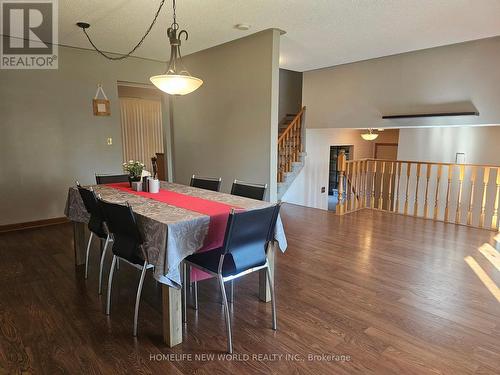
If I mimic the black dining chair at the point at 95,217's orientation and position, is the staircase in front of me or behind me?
in front

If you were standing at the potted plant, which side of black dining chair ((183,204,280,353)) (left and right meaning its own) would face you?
front

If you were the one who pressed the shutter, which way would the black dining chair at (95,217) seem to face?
facing away from the viewer and to the right of the viewer

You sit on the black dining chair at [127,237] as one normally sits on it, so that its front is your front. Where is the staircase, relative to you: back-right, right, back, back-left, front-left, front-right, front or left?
front

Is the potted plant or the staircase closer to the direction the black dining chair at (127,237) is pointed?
the staircase

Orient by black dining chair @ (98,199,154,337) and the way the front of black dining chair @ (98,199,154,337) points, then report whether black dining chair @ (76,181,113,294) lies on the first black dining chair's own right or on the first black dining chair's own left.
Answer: on the first black dining chair's own left

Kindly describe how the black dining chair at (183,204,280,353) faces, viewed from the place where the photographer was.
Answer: facing away from the viewer and to the left of the viewer

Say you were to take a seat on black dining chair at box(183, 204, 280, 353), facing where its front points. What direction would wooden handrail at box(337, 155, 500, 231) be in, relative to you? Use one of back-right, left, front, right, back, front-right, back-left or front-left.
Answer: right
